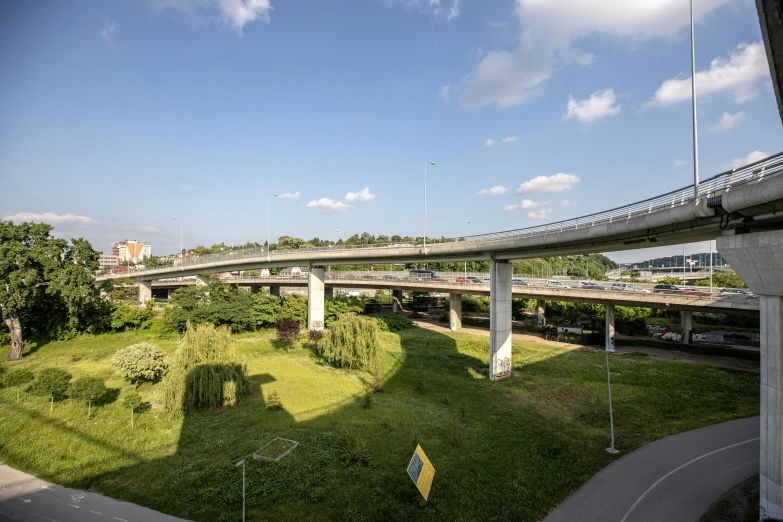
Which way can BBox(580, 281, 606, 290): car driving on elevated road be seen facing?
to the viewer's right

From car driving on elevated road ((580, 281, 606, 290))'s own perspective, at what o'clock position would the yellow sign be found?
The yellow sign is roughly at 3 o'clock from the car driving on elevated road.

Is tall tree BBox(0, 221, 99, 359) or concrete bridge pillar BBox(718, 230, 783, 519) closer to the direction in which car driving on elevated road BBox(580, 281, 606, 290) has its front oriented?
the concrete bridge pillar

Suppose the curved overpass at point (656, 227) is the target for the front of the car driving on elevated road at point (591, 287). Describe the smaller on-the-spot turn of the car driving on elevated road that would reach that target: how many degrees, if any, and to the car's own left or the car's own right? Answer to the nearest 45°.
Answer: approximately 90° to the car's own right

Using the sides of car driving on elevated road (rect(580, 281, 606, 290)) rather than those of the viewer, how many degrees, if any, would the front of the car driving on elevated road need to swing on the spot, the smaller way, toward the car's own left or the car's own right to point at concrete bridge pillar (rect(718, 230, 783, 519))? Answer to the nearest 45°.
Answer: approximately 90° to the car's own right

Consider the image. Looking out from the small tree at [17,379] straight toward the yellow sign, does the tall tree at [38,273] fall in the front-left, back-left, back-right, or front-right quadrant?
back-left

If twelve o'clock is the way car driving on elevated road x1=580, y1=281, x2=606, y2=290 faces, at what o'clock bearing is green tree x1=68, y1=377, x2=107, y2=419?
The green tree is roughly at 4 o'clock from the car driving on elevated road.

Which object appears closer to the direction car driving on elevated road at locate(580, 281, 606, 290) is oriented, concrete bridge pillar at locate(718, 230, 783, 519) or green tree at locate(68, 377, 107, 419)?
the concrete bridge pillar

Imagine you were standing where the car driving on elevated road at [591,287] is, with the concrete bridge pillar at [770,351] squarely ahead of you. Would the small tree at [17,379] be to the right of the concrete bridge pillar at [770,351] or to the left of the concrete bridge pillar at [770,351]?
right
